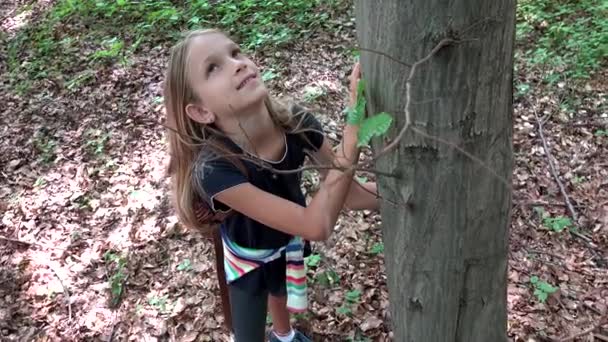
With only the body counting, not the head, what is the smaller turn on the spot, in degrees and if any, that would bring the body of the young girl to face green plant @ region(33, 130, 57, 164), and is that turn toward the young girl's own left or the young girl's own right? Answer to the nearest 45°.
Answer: approximately 180°

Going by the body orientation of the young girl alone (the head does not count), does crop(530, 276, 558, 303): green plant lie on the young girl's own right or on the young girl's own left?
on the young girl's own left

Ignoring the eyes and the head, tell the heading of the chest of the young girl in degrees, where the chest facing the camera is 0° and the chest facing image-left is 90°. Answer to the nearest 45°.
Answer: approximately 315°

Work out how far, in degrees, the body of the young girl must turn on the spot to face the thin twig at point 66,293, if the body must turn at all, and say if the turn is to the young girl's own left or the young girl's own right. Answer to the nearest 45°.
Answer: approximately 180°

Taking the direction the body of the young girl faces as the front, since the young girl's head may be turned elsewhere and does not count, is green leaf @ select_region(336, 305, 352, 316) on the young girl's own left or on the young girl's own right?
on the young girl's own left

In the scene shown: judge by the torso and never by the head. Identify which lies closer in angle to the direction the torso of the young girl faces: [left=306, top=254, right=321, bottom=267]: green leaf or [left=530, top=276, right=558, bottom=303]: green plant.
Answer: the green plant

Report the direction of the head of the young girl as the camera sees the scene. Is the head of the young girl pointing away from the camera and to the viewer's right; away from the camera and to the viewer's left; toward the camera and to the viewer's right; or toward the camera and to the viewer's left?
toward the camera and to the viewer's right

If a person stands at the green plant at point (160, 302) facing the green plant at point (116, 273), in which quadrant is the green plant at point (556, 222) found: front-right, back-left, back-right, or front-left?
back-right
